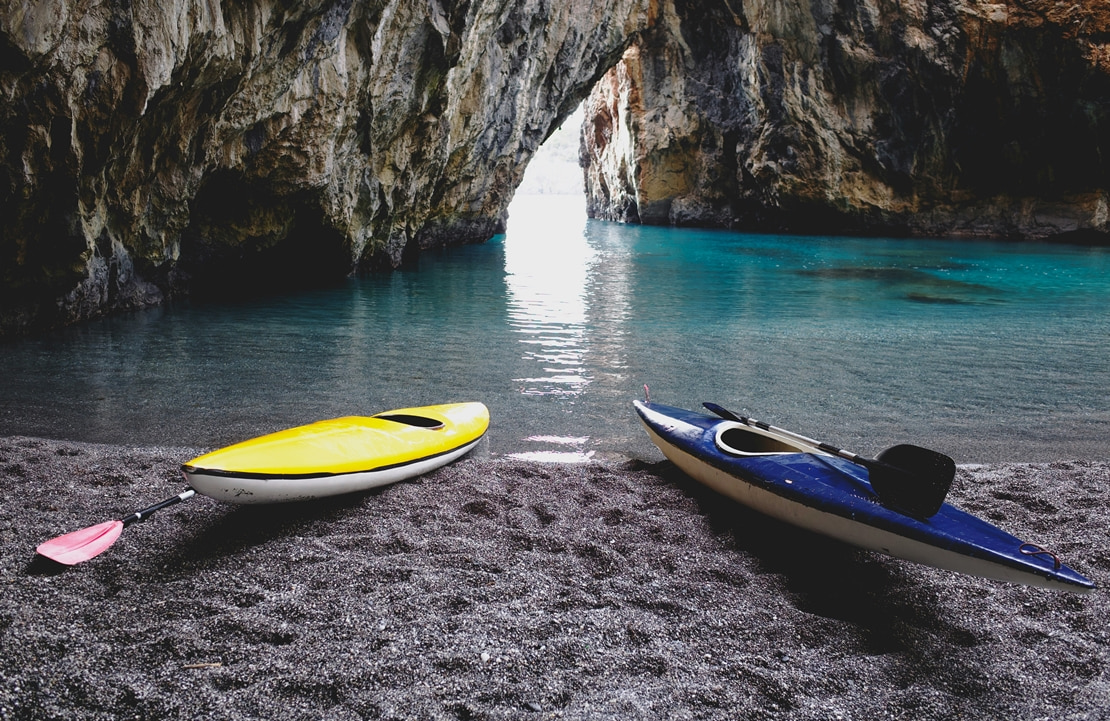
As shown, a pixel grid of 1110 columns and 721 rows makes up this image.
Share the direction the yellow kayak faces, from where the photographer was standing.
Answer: facing the viewer and to the left of the viewer

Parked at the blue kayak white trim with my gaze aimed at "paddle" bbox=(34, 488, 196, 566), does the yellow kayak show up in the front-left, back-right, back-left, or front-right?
front-right

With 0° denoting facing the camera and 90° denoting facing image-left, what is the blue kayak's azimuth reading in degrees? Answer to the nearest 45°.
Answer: approximately 315°

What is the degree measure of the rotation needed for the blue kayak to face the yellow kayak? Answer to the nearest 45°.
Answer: approximately 135° to its right

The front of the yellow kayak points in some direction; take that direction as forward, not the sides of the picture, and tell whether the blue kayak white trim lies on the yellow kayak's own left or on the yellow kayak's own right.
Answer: on the yellow kayak's own left

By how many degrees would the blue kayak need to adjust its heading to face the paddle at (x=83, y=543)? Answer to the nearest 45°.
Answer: approximately 90° to its right

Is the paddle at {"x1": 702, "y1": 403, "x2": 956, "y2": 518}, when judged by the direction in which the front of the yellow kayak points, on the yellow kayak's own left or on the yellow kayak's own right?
on the yellow kayak's own left

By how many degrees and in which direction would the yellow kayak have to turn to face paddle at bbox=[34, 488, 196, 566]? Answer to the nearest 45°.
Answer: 0° — it already faces it

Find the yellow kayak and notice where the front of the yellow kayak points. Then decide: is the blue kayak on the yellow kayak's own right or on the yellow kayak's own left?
on the yellow kayak's own left

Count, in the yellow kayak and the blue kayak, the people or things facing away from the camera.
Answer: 0
